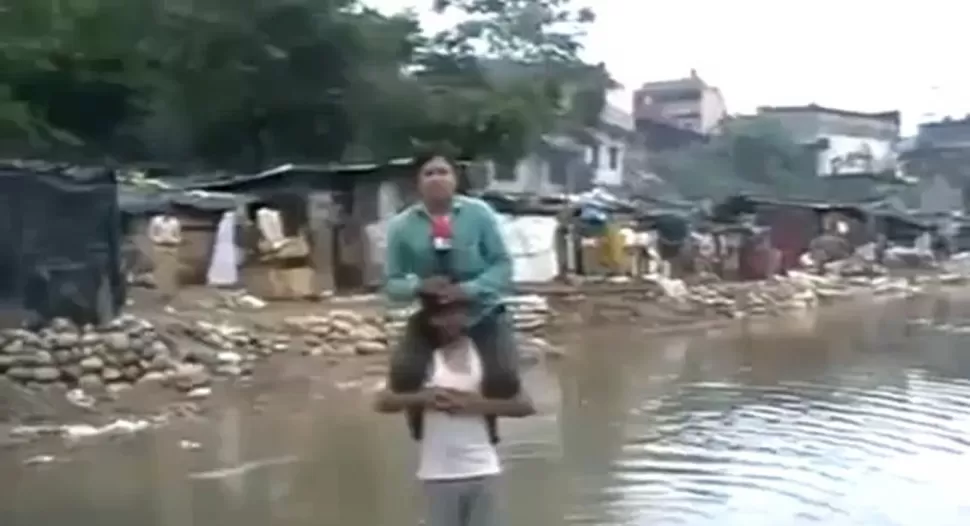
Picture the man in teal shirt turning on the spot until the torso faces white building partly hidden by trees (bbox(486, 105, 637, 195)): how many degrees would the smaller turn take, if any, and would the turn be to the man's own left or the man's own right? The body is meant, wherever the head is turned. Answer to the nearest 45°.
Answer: approximately 180°

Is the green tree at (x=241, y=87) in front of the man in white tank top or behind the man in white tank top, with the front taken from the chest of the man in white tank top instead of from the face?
behind

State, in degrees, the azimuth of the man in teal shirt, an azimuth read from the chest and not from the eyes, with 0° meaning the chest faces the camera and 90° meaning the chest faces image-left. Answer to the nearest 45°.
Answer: approximately 0°

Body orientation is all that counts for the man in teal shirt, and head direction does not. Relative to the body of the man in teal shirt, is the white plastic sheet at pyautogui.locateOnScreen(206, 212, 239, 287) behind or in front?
behind

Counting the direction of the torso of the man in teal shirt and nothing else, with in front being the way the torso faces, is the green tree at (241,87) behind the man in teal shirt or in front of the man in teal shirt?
behind

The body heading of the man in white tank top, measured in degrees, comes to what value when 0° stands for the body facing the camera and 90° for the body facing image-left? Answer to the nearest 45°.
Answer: approximately 0°
